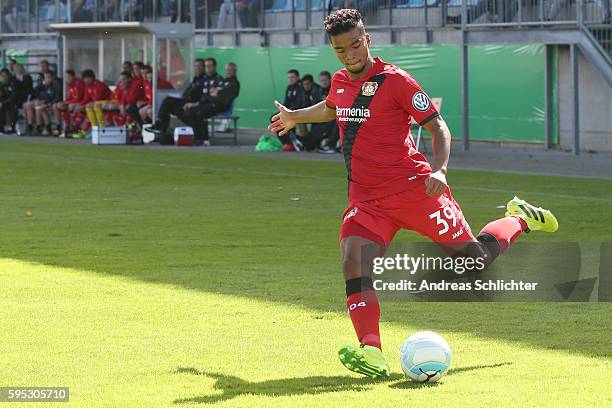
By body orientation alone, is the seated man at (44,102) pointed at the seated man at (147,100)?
no

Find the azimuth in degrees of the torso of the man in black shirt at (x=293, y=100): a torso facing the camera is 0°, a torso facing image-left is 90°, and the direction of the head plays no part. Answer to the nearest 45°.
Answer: approximately 45°

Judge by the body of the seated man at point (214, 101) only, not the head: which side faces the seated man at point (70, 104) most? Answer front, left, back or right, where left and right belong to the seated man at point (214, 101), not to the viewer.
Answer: right

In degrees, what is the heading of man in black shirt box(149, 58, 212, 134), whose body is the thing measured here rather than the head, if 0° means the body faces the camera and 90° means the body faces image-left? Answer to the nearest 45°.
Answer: approximately 45°

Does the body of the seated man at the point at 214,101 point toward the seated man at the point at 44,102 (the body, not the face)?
no

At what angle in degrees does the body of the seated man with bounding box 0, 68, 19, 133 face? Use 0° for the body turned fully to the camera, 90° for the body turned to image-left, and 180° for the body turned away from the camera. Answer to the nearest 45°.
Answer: approximately 45°

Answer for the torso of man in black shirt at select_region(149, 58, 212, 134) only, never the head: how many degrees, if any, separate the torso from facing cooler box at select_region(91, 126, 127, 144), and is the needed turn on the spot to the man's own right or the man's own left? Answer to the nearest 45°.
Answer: approximately 45° to the man's own right

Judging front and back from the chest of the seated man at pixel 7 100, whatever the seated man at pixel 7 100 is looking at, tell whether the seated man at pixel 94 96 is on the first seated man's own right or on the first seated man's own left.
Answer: on the first seated man's own left

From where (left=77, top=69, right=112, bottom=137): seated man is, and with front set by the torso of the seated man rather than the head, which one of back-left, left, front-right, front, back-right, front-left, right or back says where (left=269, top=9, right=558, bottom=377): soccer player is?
front-left

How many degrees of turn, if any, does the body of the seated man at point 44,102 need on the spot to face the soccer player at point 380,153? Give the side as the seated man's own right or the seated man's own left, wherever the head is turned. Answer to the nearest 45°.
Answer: approximately 45° to the seated man's own left

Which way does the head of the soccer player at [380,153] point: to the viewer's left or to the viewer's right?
to the viewer's left

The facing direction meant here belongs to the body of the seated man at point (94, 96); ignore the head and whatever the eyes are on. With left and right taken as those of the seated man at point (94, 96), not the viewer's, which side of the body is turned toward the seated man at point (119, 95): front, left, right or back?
left

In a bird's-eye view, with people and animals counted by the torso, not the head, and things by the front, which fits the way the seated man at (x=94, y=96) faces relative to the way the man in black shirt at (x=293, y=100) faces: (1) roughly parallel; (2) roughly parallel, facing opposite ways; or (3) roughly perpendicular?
roughly parallel

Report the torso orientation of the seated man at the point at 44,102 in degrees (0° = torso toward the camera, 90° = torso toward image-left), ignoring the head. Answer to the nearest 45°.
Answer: approximately 45°

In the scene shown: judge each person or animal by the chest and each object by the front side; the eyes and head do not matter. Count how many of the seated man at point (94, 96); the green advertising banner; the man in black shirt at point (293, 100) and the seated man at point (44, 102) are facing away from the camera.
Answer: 0

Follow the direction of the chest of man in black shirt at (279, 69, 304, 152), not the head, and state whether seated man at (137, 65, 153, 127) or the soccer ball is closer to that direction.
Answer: the soccer ball

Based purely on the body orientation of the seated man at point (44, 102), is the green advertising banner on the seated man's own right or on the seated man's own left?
on the seated man's own left

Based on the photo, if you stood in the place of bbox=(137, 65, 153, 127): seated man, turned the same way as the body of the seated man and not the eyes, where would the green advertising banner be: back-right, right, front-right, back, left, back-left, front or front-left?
left

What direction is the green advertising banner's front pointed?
toward the camera

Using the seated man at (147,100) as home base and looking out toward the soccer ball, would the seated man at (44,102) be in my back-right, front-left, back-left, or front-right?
back-right

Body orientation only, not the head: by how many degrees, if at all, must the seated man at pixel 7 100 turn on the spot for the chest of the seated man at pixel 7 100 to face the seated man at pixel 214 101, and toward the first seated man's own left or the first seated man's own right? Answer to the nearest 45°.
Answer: approximately 90° to the first seated man's own left

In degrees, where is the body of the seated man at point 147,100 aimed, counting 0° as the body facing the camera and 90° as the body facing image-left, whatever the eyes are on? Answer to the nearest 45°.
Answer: approximately 45°
